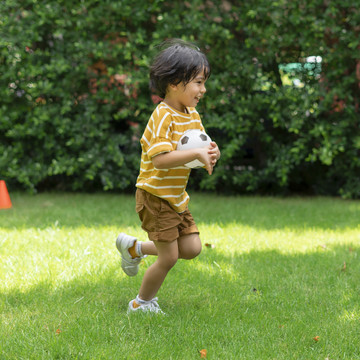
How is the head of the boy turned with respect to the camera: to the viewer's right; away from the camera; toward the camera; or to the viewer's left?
to the viewer's right

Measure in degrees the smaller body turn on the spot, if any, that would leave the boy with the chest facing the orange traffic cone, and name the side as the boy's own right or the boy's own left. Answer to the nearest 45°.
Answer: approximately 135° to the boy's own left

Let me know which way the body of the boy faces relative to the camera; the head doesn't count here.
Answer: to the viewer's right
